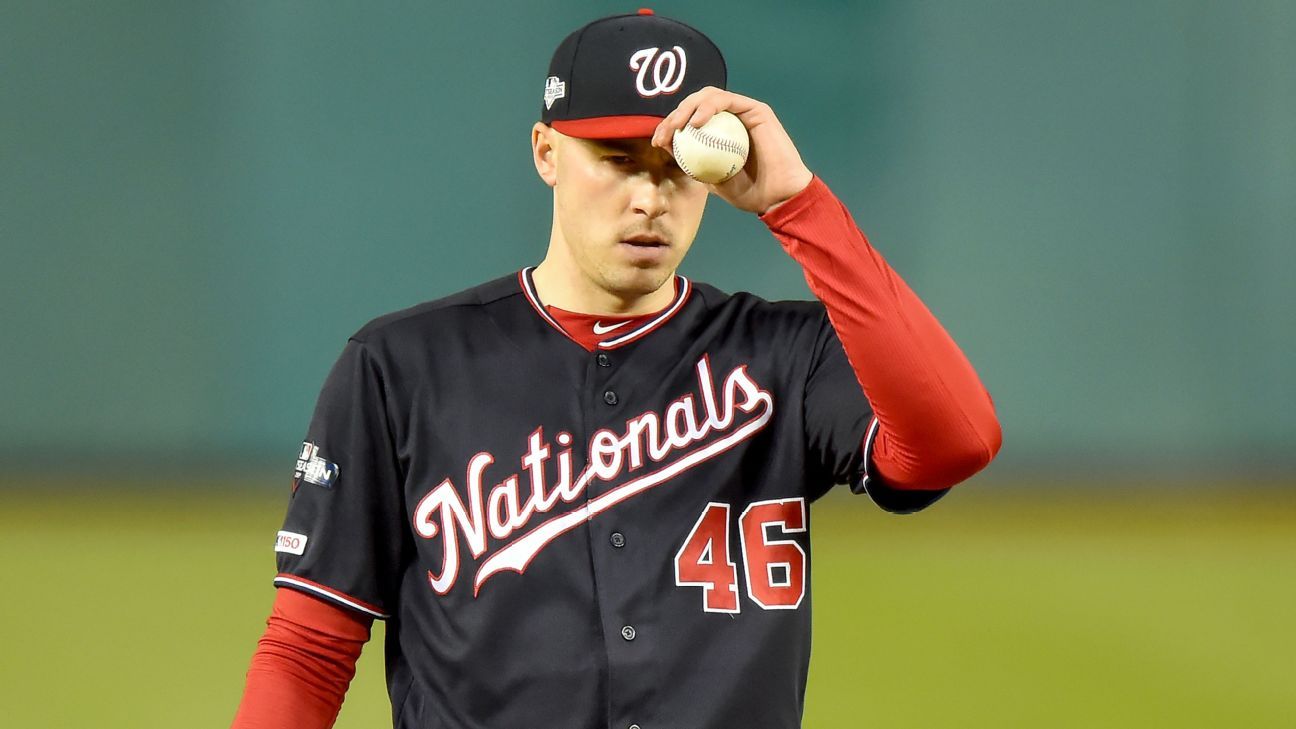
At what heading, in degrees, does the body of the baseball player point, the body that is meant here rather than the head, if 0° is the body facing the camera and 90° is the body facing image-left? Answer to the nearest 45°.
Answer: approximately 0°
